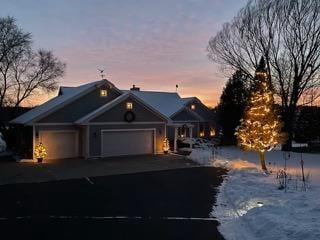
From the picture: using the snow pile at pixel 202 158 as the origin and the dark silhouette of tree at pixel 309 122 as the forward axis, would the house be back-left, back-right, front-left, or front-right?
back-left

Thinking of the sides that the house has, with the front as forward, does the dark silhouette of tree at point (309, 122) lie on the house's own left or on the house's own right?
on the house's own left

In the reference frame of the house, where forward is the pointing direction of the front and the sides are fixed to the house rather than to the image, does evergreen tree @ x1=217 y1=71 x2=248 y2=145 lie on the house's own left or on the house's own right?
on the house's own left

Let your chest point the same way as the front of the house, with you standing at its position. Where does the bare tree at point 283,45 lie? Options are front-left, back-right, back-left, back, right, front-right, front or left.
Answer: left

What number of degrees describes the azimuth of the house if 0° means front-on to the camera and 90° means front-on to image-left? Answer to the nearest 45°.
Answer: approximately 0°

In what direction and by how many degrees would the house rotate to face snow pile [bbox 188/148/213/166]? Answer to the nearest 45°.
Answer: approximately 90° to its left

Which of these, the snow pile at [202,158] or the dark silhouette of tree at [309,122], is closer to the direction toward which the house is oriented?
the snow pile

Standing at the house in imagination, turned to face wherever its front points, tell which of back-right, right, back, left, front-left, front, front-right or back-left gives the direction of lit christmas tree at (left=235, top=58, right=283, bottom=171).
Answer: front-left

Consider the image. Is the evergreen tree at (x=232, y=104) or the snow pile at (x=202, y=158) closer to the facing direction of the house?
the snow pile
